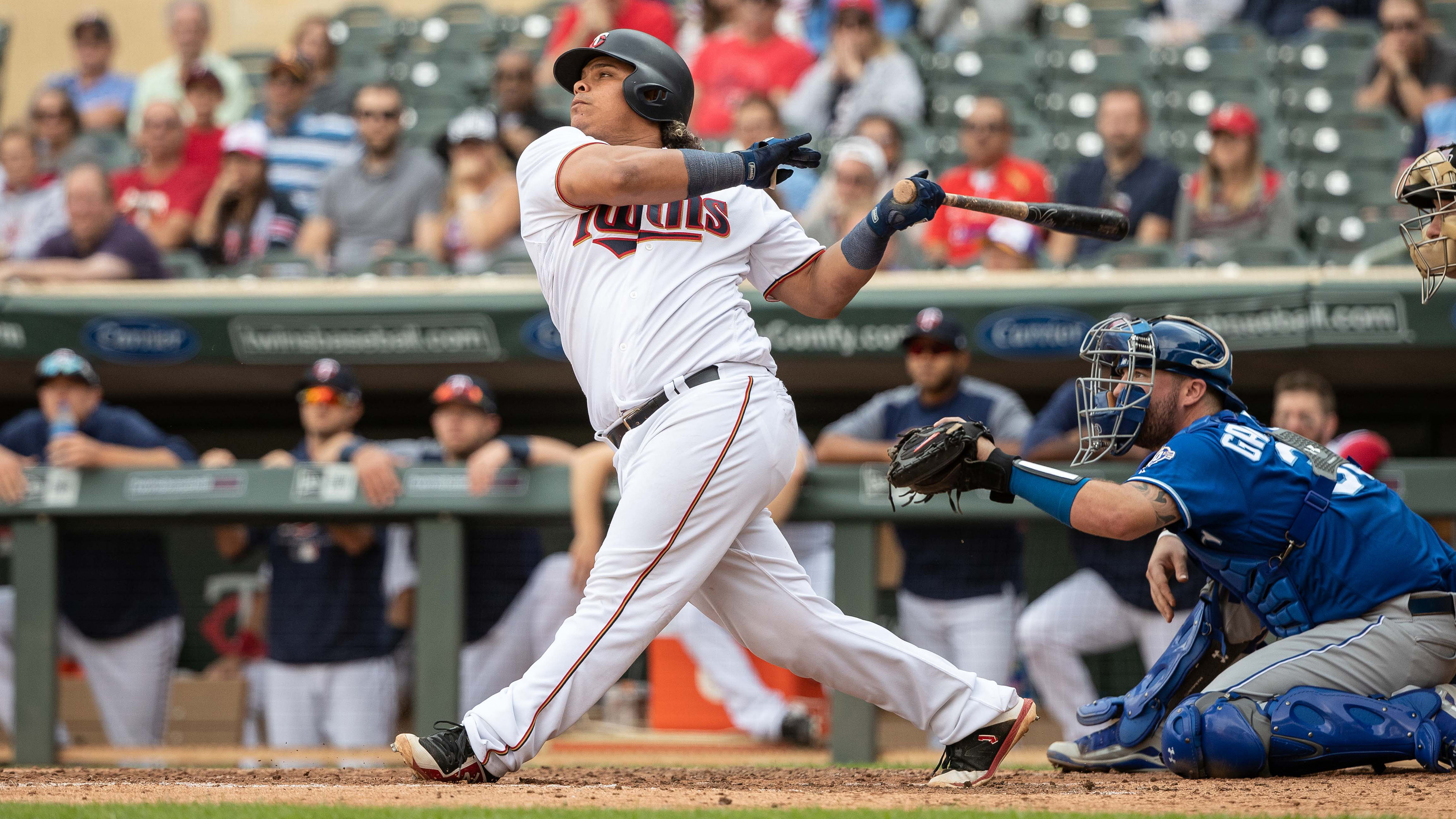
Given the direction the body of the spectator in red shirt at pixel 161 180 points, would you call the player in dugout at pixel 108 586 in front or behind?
in front

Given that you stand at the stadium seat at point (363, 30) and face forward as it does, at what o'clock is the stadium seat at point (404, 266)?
the stadium seat at point (404, 266) is roughly at 12 o'clock from the stadium seat at point (363, 30).

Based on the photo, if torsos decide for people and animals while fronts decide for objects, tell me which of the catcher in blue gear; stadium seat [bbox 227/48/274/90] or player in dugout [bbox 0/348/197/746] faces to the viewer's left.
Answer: the catcher in blue gear

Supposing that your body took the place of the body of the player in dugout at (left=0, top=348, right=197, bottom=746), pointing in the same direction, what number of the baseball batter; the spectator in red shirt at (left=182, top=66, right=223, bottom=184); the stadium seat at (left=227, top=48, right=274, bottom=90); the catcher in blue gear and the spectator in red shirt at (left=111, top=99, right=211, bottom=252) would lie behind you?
3

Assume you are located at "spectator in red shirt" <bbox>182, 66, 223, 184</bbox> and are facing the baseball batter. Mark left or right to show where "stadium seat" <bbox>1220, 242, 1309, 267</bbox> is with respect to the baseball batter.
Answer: left

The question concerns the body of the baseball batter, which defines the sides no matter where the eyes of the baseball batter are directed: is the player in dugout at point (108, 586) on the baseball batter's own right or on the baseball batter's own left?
on the baseball batter's own right

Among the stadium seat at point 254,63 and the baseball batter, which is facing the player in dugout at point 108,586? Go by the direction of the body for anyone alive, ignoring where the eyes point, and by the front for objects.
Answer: the stadium seat

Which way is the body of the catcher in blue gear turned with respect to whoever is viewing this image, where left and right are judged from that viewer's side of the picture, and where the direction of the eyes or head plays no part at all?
facing to the left of the viewer

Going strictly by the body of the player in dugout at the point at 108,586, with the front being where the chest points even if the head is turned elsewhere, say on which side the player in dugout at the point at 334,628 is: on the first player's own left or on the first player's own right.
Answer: on the first player's own left

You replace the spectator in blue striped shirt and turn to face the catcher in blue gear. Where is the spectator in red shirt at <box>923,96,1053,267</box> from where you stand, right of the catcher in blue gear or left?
left

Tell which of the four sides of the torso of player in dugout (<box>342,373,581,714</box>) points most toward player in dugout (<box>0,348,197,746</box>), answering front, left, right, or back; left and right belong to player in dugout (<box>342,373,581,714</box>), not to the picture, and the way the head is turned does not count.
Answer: right

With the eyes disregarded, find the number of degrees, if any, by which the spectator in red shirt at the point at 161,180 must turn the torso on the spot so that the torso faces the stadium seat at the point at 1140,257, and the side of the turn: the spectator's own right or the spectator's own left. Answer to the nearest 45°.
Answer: approximately 45° to the spectator's own left
